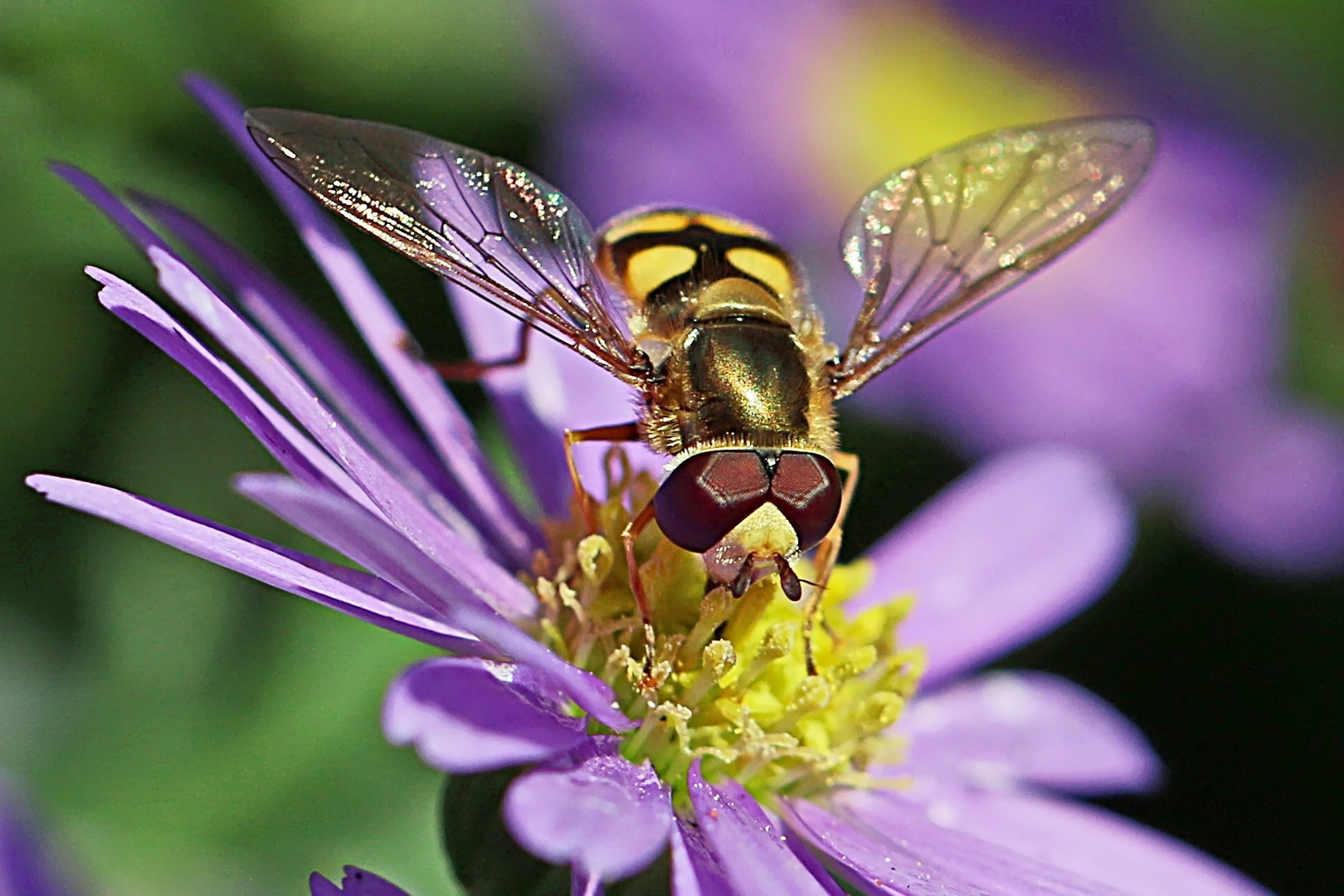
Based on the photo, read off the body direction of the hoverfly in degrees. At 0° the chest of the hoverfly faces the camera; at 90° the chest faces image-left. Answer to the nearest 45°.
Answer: approximately 0°

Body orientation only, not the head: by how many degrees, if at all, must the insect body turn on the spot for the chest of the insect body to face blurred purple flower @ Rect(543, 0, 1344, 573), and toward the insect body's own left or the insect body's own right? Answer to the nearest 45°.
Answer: approximately 135° to the insect body's own left

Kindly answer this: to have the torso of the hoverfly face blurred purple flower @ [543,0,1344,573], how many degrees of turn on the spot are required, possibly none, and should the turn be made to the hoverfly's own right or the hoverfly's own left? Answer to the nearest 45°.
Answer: approximately 135° to the hoverfly's own left

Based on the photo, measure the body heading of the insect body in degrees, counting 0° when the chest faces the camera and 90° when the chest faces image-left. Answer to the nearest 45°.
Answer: approximately 0°
